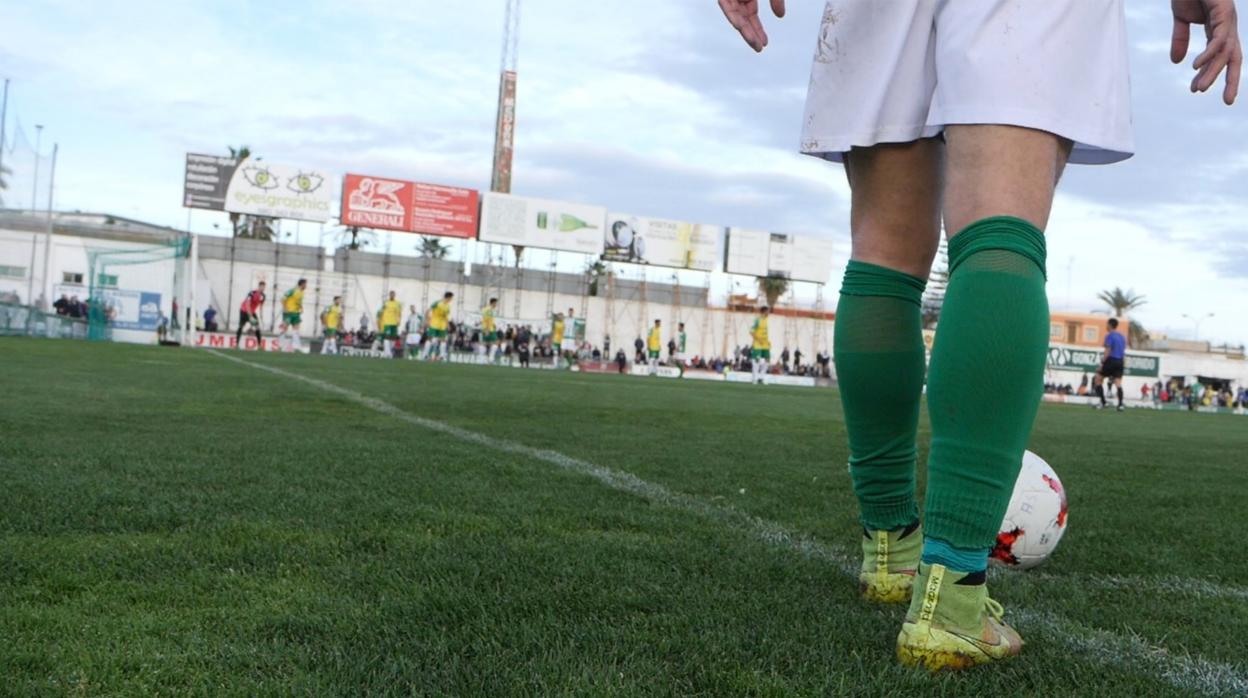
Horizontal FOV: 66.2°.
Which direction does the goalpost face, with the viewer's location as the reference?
facing to the right of the viewer

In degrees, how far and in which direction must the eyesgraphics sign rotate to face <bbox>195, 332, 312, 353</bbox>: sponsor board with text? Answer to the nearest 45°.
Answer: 0° — it already faces it
